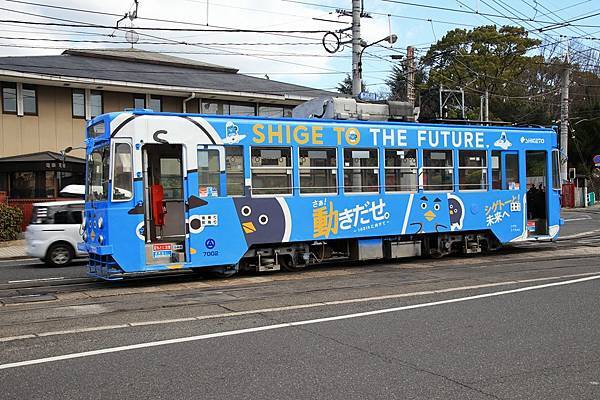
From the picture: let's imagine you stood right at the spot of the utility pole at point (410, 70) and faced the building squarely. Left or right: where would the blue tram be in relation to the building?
left

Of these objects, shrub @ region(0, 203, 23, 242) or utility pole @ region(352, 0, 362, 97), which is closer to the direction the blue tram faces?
the shrub

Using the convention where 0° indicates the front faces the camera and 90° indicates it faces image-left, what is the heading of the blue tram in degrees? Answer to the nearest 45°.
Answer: approximately 45°

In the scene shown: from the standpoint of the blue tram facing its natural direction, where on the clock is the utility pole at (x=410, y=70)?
The utility pole is roughly at 5 o'clock from the blue tram.

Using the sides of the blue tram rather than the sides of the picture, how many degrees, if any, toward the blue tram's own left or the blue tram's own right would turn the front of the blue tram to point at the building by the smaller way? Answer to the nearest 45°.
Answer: approximately 90° to the blue tram's own right
